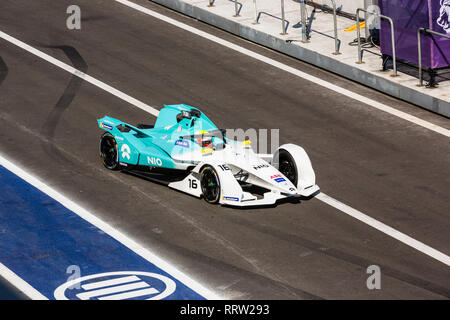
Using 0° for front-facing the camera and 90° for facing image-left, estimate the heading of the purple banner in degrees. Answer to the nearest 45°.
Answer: approximately 45°

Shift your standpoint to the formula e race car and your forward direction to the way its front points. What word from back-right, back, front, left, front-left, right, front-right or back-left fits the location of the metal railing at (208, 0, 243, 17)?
back-left

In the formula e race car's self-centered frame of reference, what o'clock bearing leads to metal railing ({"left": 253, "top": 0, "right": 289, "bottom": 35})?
The metal railing is roughly at 8 o'clock from the formula e race car.

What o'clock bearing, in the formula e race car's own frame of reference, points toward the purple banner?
The purple banner is roughly at 9 o'clock from the formula e race car.

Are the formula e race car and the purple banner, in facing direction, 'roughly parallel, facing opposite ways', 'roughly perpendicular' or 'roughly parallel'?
roughly perpendicular

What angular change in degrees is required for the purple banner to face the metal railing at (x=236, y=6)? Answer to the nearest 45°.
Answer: approximately 90° to its right

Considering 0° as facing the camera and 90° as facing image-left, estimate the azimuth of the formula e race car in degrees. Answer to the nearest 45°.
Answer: approximately 315°
